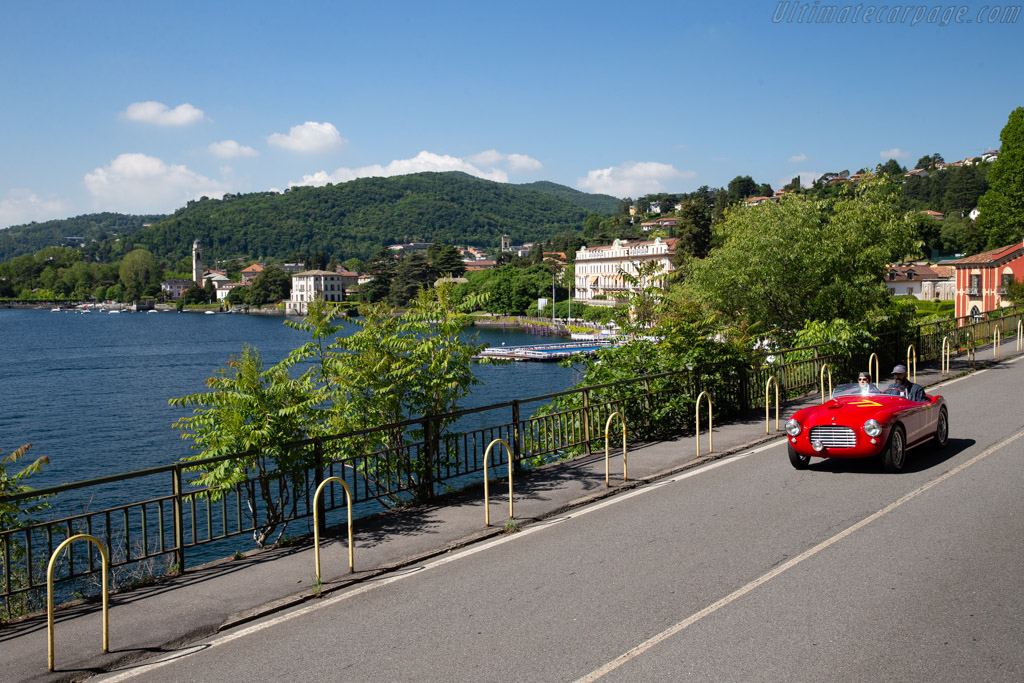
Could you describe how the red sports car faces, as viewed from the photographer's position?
facing the viewer and to the left of the viewer

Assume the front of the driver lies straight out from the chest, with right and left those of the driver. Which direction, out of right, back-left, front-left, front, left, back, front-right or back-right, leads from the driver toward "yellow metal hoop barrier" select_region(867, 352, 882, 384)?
back-right

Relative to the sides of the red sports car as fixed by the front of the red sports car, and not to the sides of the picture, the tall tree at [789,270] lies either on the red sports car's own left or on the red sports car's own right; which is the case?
on the red sports car's own right

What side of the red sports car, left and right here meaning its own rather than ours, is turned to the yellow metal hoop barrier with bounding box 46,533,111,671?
front

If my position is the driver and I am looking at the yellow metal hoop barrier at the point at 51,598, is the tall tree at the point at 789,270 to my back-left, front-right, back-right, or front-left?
back-right

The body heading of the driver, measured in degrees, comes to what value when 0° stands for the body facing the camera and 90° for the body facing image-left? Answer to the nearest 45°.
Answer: approximately 45°

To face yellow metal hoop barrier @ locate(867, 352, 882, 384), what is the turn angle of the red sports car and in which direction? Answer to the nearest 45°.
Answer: approximately 135° to its right
